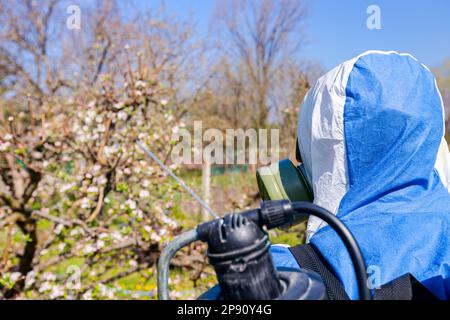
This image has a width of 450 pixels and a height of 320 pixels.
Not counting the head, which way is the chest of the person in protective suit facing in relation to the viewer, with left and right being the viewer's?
facing away from the viewer and to the left of the viewer

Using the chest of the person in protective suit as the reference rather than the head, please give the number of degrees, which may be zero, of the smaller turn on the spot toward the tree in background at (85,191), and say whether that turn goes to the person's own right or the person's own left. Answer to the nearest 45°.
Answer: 0° — they already face it

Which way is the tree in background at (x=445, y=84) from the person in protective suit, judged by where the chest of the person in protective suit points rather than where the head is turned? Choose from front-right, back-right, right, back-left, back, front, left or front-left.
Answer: front-right
